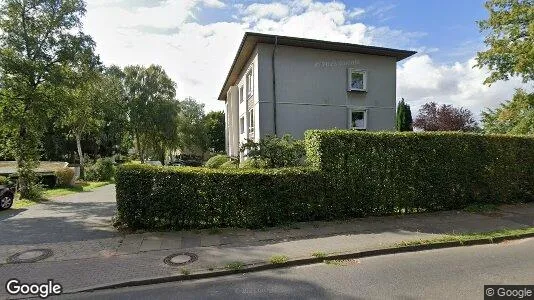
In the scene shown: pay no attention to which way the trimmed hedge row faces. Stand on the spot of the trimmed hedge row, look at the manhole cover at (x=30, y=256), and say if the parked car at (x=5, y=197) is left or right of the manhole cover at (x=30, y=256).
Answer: right

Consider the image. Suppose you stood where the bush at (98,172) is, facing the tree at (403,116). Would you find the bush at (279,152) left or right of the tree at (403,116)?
right

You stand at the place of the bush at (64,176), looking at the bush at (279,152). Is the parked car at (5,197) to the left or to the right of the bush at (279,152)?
right

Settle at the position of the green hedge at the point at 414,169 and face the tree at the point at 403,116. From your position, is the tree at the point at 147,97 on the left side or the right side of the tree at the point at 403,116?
left
